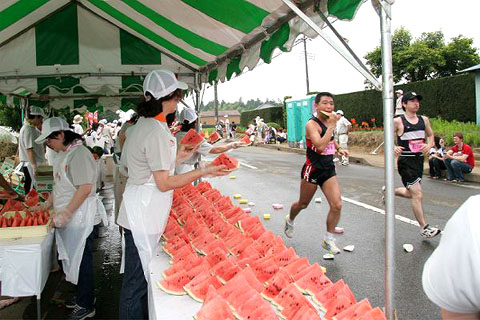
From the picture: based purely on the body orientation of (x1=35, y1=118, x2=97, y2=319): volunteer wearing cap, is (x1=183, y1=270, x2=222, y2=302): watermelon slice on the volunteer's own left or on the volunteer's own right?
on the volunteer's own left

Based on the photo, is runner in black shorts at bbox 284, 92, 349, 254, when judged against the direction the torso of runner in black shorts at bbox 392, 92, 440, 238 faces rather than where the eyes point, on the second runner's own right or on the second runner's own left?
on the second runner's own right

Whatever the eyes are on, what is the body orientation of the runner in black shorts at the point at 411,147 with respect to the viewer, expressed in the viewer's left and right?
facing the viewer and to the right of the viewer

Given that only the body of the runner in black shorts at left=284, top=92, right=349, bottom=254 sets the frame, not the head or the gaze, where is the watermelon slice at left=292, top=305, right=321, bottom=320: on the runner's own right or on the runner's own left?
on the runner's own right

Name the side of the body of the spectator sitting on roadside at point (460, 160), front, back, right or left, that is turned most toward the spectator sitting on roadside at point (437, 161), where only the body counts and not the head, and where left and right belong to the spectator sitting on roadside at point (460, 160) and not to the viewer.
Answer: right

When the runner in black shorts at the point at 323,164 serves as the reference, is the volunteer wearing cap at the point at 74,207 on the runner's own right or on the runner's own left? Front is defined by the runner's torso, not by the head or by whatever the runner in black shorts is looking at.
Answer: on the runner's own right

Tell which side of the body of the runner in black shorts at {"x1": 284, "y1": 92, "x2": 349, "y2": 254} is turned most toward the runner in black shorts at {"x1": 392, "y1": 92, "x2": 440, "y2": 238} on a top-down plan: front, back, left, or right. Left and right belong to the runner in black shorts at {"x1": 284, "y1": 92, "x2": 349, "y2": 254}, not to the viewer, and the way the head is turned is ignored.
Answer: left

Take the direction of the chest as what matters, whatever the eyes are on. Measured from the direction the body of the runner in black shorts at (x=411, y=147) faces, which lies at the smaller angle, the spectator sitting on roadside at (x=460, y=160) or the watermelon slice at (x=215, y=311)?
the watermelon slice

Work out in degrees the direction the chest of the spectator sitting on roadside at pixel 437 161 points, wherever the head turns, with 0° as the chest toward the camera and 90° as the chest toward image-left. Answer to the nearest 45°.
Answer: approximately 45°

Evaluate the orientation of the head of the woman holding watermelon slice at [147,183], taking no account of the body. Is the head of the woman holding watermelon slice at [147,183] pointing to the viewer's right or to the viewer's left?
to the viewer's right

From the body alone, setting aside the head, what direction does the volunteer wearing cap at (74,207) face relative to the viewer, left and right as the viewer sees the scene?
facing to the left of the viewer

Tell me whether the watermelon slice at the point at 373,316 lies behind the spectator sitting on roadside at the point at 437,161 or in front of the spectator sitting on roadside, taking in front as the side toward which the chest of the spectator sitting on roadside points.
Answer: in front
